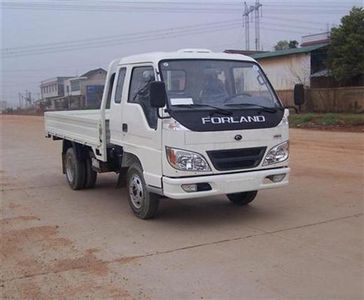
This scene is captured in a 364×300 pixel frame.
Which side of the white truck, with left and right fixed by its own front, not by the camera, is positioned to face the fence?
left

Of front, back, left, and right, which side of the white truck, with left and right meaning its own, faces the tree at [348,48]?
left

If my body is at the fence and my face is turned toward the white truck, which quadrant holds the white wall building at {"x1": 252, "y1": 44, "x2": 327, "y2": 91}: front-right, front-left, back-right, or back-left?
back-right

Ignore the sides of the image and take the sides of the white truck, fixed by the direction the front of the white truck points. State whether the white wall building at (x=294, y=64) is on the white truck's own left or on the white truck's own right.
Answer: on the white truck's own left

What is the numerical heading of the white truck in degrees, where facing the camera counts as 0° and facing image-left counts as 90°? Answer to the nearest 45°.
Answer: approximately 315°
